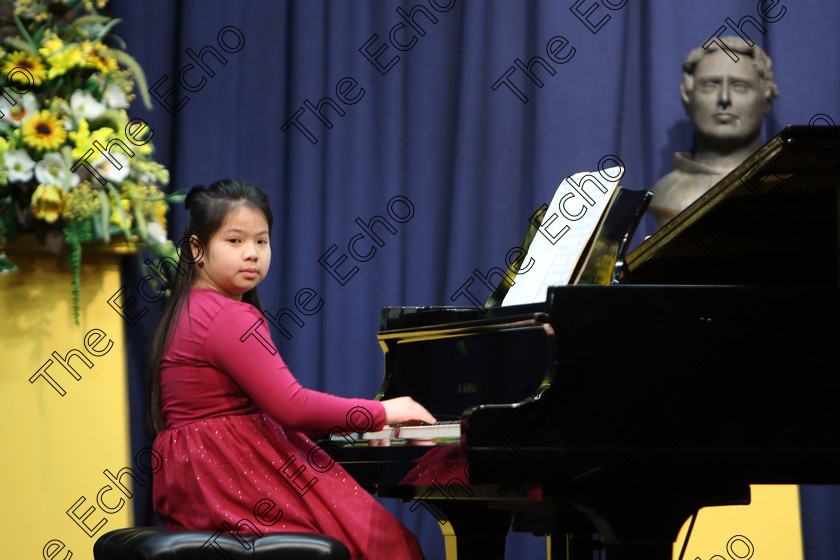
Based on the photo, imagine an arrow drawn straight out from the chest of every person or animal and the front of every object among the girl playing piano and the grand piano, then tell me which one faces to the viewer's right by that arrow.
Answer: the girl playing piano

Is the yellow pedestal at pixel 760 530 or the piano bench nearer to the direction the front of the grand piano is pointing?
the piano bench

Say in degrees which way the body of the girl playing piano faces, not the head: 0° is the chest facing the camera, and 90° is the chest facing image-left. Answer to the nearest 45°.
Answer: approximately 270°

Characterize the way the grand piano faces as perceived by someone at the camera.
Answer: facing to the left of the viewer

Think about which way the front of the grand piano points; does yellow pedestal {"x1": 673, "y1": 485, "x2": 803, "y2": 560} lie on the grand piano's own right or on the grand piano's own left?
on the grand piano's own right

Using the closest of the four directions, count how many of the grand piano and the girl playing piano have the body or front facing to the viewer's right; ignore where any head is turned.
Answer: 1

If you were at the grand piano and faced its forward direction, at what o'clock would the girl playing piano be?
The girl playing piano is roughly at 12 o'clock from the grand piano.

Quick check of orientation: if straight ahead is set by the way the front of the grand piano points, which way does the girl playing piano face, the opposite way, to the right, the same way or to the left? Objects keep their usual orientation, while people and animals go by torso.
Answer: the opposite way
